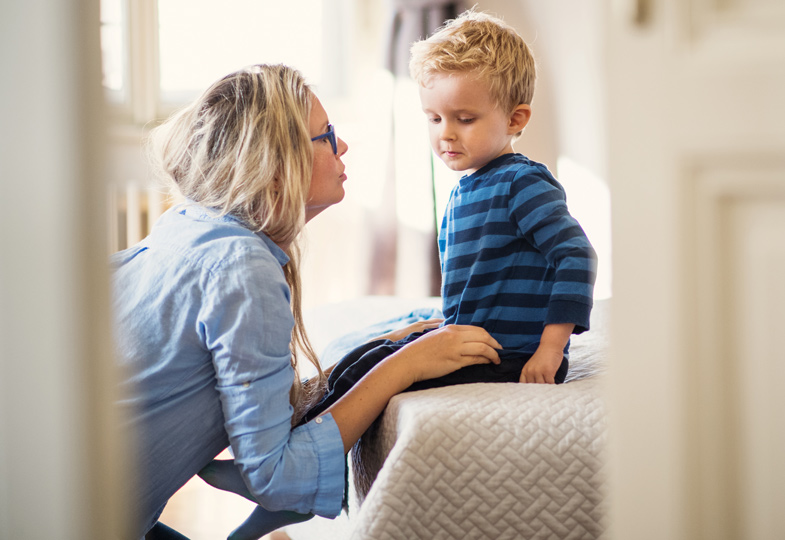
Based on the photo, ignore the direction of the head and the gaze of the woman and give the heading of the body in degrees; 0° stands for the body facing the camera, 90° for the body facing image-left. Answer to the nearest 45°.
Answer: approximately 225°

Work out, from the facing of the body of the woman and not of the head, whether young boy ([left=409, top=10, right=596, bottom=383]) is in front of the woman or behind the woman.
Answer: in front

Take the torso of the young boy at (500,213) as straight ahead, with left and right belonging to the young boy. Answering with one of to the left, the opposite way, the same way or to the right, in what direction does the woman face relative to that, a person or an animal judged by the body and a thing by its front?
the opposite way

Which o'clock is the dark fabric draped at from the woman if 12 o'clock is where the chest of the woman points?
The dark fabric draped is roughly at 11 o'clock from the woman.

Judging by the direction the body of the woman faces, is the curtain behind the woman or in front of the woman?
in front

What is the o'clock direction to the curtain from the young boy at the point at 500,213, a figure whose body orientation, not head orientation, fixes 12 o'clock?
The curtain is roughly at 4 o'clock from the young boy.

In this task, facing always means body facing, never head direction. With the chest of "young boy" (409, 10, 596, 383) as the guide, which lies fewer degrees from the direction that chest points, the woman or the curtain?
the woman

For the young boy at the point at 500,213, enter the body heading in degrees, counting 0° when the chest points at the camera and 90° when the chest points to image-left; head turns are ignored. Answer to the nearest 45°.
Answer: approximately 45°

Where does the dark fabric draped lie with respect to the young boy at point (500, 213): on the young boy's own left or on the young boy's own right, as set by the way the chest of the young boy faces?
on the young boy's own right

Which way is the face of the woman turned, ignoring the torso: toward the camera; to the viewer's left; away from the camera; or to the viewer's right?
to the viewer's right

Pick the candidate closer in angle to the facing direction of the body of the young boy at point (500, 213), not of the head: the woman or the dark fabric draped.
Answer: the woman

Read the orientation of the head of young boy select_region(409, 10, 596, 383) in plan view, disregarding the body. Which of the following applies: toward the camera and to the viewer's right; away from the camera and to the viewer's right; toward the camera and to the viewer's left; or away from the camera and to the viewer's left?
toward the camera and to the viewer's left
